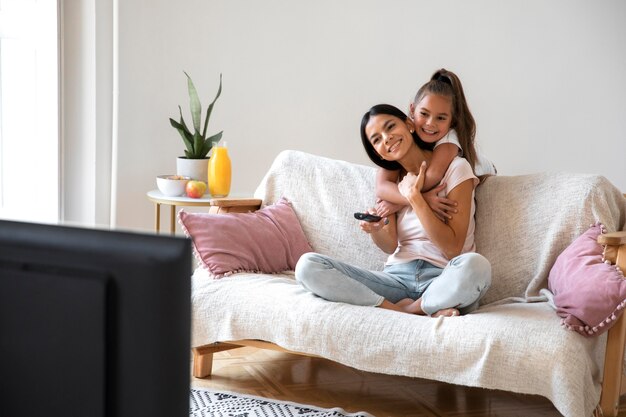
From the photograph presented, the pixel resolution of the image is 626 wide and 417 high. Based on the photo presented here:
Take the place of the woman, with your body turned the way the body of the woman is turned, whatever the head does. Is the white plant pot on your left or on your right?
on your right

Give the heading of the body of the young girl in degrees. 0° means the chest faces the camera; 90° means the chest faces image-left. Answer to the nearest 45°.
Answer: approximately 45°

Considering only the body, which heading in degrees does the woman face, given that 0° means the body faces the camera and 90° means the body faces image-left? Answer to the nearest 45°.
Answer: approximately 45°

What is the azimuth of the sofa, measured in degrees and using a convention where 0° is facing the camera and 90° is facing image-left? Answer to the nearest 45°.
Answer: approximately 45°

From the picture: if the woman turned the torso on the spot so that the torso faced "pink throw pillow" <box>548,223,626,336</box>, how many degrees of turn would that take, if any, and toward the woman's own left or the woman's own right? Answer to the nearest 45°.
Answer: approximately 90° to the woman's own left

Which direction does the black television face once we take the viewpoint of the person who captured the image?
facing away from the viewer and to the right of the viewer

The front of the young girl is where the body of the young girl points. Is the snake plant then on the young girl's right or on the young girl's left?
on the young girl's right

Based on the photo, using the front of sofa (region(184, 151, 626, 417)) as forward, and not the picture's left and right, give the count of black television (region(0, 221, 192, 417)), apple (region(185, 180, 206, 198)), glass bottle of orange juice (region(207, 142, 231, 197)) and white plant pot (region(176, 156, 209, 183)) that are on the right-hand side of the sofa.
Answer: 3

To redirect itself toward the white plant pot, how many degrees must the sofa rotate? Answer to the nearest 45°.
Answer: approximately 90° to its right

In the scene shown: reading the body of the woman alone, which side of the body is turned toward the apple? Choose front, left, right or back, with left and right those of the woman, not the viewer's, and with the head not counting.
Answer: right
